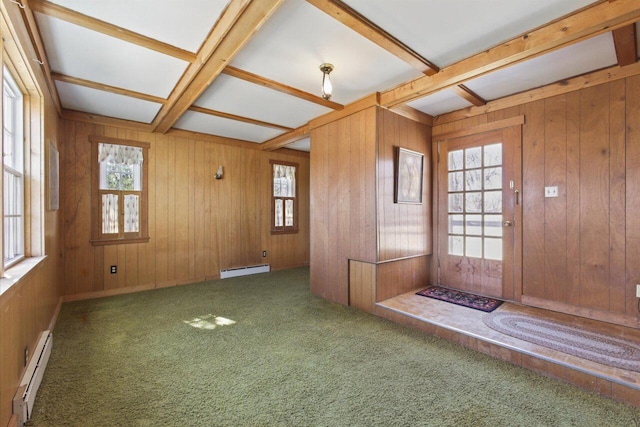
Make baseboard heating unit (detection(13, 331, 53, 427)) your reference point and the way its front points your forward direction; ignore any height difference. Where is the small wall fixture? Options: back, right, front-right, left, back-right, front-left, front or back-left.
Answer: front-left

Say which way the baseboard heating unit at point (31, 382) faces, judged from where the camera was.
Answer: facing to the right of the viewer

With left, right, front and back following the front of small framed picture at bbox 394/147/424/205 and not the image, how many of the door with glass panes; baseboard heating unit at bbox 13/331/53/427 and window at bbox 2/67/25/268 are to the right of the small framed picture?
2

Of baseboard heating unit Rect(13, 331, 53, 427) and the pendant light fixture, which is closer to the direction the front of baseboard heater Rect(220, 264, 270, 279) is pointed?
the pendant light fixture

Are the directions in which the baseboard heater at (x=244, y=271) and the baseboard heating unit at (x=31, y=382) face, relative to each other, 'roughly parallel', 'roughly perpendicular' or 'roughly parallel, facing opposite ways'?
roughly perpendicular

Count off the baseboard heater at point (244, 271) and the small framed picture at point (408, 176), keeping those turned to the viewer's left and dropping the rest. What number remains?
0

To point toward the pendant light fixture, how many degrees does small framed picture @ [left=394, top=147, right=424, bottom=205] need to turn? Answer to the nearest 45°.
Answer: approximately 90° to its right

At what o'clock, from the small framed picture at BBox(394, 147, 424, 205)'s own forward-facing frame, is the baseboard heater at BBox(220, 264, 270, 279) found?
The baseboard heater is roughly at 5 o'clock from the small framed picture.

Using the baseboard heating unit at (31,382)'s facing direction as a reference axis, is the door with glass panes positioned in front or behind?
in front

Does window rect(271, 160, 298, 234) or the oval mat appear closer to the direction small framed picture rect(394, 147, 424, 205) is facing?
the oval mat

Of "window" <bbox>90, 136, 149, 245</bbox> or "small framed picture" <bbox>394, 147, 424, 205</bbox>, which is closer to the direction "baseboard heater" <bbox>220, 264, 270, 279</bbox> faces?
the small framed picture

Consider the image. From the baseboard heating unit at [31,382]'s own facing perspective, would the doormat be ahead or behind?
ahead

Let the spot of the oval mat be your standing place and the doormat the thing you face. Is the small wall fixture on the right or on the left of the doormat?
left

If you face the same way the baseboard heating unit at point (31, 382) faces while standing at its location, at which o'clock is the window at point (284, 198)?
The window is roughly at 11 o'clock from the baseboard heating unit.

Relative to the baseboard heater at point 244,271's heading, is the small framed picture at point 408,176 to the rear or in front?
in front

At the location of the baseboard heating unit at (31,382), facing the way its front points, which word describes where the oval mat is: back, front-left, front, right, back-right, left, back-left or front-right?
front-right

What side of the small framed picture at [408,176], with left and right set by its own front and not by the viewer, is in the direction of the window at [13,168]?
right
